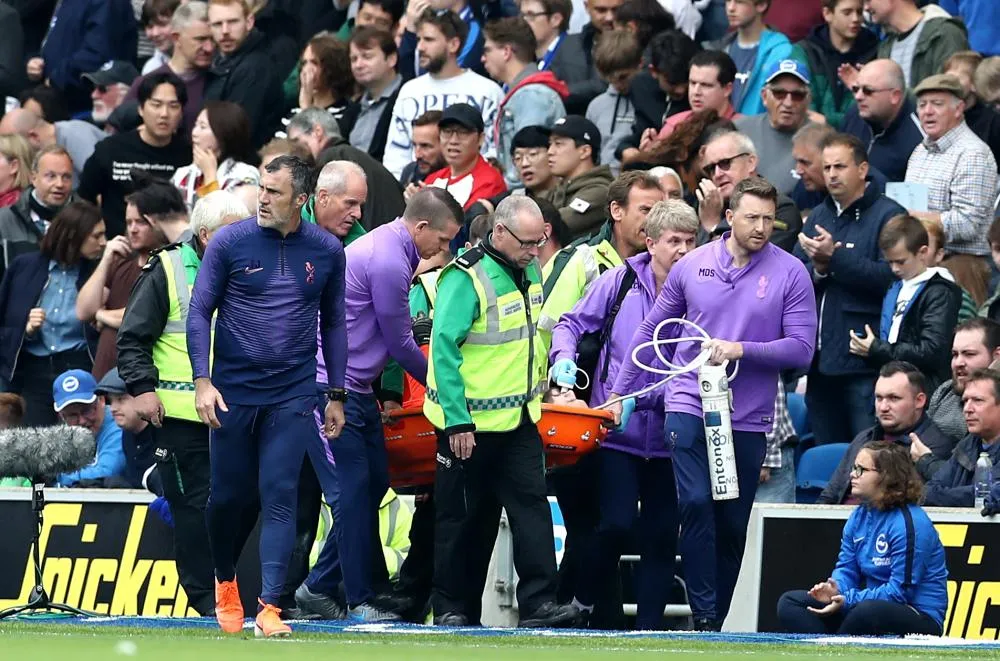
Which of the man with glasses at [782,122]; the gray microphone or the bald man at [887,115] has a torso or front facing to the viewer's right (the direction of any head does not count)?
the gray microphone

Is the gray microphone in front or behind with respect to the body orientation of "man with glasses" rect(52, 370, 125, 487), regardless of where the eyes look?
in front

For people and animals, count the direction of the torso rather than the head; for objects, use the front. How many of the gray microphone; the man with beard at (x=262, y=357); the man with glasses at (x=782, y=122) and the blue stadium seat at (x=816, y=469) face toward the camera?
3

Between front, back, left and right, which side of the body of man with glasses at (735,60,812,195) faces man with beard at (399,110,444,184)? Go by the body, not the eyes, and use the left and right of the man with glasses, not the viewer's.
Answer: right

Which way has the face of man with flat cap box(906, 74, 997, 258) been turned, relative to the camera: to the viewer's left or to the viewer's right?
to the viewer's left

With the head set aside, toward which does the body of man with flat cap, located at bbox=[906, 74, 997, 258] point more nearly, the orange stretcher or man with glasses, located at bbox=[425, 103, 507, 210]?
the orange stretcher

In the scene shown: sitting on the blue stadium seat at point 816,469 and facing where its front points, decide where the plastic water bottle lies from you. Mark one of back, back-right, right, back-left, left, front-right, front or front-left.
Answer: front-left
